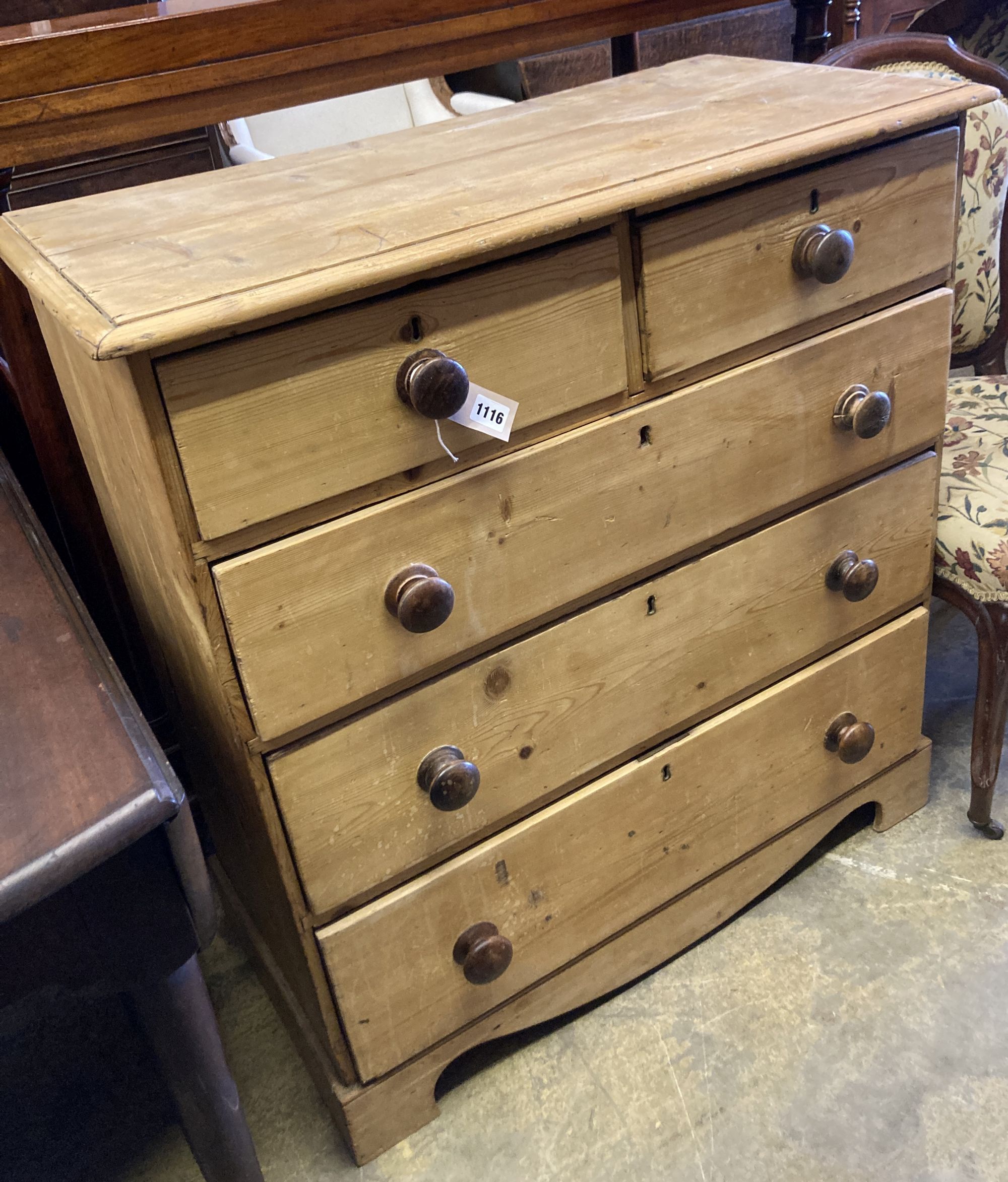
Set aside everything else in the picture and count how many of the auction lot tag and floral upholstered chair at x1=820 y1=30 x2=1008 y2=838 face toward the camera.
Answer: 2

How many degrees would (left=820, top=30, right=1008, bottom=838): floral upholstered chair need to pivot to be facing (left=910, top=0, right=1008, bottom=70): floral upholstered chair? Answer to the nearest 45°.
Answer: approximately 180°

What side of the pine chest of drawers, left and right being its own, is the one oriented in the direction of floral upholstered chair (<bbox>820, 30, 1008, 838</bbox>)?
left

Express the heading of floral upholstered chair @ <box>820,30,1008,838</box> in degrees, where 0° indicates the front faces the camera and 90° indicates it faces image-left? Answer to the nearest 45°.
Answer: approximately 0°

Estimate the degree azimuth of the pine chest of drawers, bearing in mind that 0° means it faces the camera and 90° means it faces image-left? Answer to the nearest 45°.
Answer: approximately 315°

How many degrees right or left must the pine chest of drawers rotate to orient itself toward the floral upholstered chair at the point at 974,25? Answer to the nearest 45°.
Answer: approximately 90° to its left

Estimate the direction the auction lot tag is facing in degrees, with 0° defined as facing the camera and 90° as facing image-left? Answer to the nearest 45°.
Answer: approximately 0°
